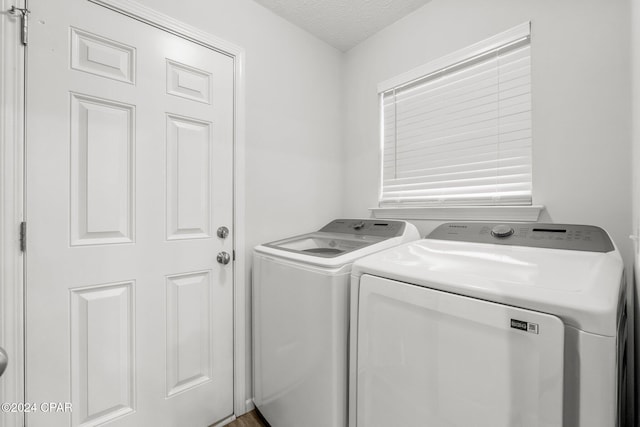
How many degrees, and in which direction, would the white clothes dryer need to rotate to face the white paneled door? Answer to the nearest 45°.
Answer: approximately 45° to its right

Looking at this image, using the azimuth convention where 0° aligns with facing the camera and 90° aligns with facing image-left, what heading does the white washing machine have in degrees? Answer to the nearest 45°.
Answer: approximately 45°

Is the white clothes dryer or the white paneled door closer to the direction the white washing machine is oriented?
the white paneled door

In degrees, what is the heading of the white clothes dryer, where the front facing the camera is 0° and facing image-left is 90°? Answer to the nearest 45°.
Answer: approximately 45°

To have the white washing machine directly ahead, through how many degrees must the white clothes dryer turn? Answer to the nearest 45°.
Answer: approximately 45° to its right

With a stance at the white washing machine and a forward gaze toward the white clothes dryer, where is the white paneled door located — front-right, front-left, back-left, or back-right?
back-right

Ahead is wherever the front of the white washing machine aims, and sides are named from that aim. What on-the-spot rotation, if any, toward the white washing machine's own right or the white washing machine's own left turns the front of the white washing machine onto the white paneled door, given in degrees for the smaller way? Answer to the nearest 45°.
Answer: approximately 45° to the white washing machine's own right

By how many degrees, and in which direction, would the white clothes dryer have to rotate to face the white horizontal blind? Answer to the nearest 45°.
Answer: approximately 135° to its right

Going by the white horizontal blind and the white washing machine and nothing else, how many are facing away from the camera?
0

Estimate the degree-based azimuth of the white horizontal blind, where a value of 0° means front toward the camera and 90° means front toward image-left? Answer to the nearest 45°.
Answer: approximately 45°

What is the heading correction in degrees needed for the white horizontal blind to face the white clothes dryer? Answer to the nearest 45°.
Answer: approximately 45° to its left
